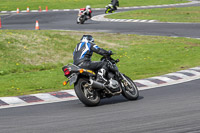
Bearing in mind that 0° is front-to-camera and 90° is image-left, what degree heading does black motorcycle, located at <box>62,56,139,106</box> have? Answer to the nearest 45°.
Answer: approximately 225°
